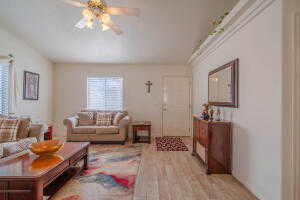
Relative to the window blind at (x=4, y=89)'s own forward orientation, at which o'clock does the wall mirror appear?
The wall mirror is roughly at 12 o'clock from the window blind.

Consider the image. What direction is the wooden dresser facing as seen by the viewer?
to the viewer's left

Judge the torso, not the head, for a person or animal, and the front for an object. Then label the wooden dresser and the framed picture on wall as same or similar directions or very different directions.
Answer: very different directions

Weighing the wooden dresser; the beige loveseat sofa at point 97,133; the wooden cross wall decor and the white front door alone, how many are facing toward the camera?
3

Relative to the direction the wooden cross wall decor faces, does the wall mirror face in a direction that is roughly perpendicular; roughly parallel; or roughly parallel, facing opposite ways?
roughly perpendicular
